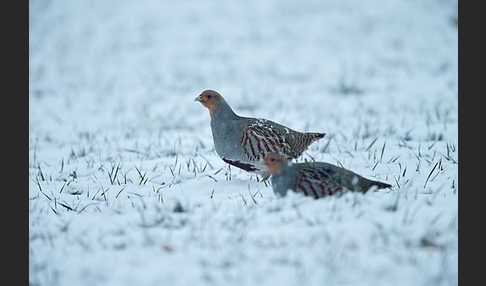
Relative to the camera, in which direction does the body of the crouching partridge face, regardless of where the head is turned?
to the viewer's left

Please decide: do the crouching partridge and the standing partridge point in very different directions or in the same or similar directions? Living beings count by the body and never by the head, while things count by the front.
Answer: same or similar directions

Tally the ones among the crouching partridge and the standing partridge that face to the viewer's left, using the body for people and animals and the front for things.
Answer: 2

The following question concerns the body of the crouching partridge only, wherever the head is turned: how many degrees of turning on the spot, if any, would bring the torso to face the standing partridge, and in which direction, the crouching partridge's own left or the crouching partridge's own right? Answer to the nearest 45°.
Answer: approximately 45° to the crouching partridge's own right

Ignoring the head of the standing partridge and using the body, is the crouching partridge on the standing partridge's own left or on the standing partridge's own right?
on the standing partridge's own left

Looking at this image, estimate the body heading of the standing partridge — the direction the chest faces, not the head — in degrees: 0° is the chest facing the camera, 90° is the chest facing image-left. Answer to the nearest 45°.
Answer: approximately 90°
